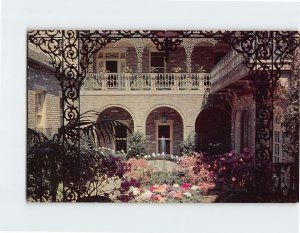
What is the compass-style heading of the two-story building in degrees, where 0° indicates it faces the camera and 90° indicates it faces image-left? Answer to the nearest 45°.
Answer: approximately 0°
